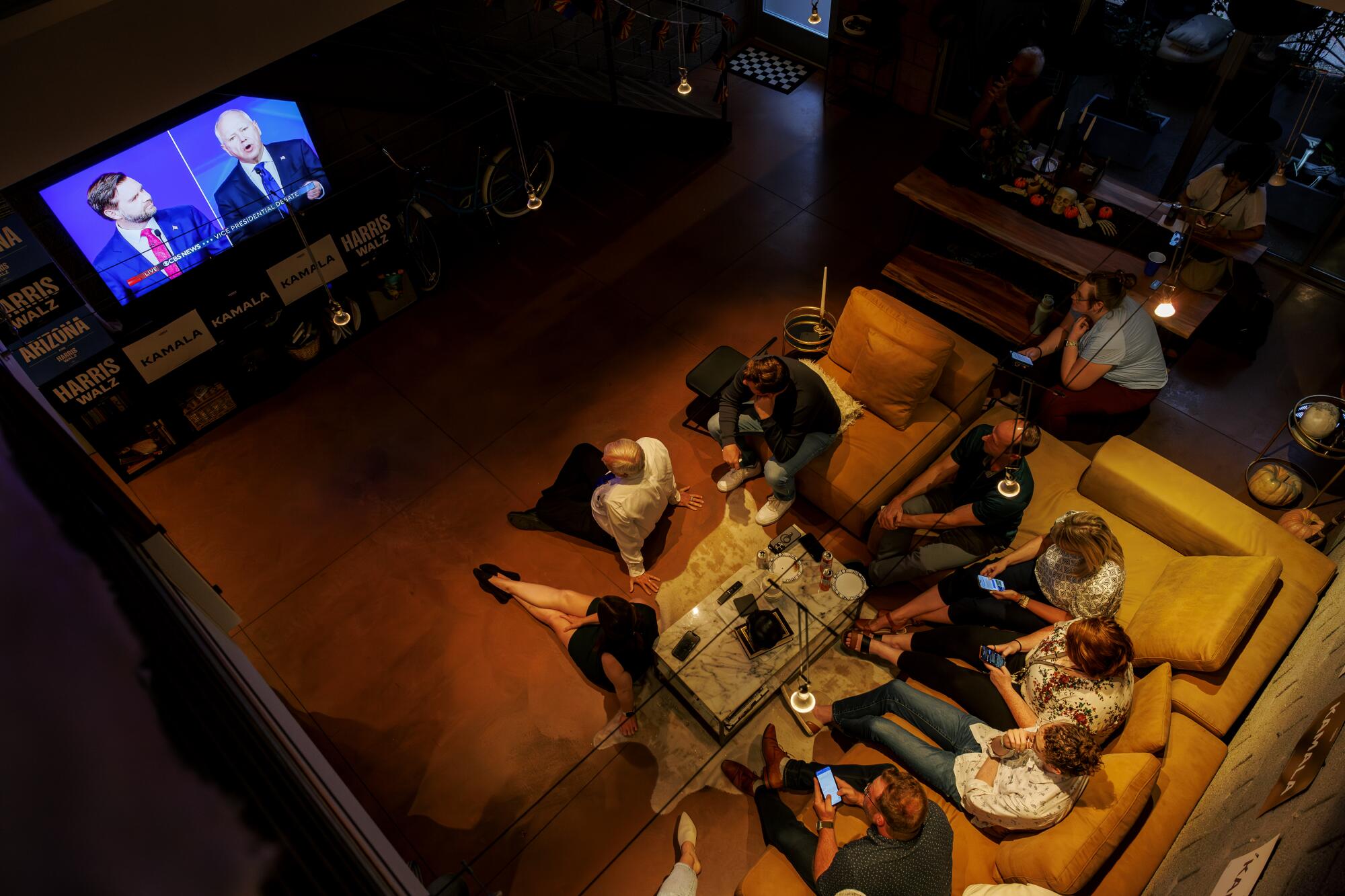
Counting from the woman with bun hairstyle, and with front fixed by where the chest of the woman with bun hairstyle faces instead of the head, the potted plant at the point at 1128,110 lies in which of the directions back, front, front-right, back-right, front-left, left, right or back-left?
right

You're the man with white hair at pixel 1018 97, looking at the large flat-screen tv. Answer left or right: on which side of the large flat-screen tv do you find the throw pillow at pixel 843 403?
left

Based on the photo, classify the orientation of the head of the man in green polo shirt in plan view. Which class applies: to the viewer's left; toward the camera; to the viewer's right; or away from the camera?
to the viewer's left

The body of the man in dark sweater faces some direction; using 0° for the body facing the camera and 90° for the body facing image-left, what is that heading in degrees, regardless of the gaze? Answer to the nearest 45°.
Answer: approximately 45°

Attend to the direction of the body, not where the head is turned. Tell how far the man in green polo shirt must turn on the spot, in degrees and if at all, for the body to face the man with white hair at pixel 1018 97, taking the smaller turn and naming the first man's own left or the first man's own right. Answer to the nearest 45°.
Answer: approximately 135° to the first man's own right

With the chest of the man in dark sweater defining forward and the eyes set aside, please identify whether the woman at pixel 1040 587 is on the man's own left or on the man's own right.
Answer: on the man's own left

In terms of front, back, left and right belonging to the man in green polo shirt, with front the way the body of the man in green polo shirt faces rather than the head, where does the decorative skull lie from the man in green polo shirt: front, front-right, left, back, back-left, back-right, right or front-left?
back-right

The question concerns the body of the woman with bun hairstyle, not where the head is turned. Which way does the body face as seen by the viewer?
to the viewer's left

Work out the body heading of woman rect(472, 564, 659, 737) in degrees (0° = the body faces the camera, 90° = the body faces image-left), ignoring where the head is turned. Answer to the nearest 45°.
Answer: approximately 135°

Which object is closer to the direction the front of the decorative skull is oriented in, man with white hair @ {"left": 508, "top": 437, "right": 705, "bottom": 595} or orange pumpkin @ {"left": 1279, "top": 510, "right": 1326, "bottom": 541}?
the man with white hair

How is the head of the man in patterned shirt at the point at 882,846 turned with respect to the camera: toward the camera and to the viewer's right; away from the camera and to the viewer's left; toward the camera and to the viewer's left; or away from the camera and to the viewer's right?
away from the camera and to the viewer's left
